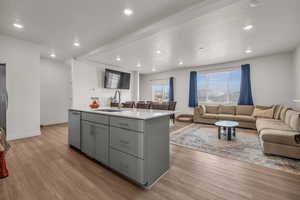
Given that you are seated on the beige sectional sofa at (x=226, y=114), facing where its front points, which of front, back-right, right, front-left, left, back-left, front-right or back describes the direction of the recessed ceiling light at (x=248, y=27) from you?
front

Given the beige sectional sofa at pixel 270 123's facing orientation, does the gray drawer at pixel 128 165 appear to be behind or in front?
in front

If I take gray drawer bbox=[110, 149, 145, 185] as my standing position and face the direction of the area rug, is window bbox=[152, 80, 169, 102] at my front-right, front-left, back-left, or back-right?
front-left

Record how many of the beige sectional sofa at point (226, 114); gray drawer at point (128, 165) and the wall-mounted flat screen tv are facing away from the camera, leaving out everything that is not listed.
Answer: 0

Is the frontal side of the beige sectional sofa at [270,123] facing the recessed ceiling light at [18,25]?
yes

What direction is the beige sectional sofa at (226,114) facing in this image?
toward the camera

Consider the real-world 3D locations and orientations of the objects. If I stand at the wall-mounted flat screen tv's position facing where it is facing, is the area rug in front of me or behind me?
in front

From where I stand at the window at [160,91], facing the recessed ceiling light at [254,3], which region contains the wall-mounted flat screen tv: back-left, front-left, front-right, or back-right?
front-right

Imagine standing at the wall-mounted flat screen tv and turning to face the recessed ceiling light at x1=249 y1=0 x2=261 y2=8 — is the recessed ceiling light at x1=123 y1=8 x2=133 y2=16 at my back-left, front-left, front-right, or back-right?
front-right

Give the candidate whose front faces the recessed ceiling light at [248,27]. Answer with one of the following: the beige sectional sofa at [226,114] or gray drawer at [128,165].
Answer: the beige sectional sofa

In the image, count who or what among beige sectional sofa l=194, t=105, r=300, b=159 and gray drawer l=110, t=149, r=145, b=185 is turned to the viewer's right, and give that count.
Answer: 0

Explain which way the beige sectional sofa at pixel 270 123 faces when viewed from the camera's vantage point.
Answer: facing the viewer and to the left of the viewer

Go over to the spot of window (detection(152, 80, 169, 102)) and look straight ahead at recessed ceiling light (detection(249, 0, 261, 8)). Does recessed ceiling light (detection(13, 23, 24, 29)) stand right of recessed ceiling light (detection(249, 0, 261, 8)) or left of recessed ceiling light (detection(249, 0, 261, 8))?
right
